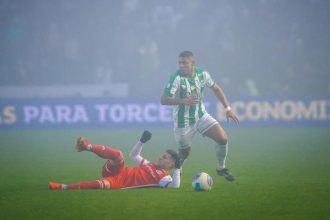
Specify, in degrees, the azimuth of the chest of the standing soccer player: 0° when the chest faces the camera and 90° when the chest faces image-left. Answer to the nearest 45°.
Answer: approximately 0°

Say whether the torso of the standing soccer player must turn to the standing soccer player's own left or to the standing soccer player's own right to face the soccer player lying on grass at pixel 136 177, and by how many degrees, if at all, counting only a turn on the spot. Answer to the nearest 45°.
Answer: approximately 45° to the standing soccer player's own right
